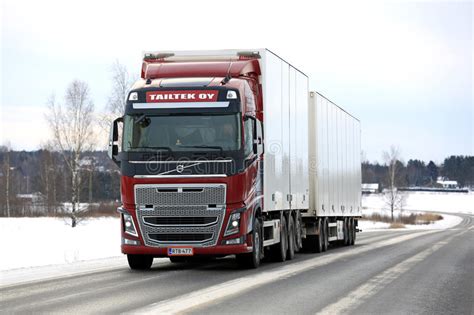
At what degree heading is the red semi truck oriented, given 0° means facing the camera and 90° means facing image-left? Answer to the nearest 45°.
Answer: approximately 0°
